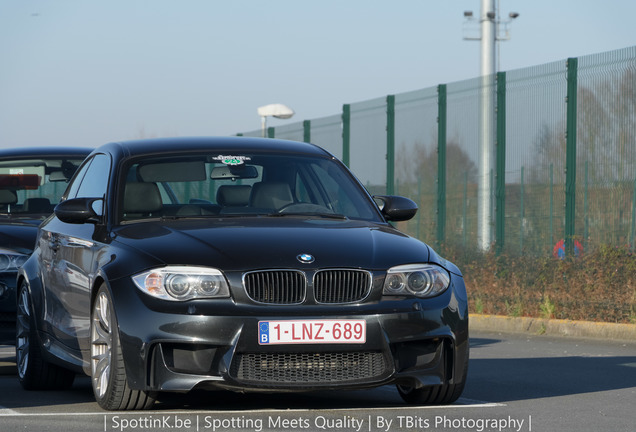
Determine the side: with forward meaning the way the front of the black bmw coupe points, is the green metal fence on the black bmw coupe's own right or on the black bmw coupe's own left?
on the black bmw coupe's own left

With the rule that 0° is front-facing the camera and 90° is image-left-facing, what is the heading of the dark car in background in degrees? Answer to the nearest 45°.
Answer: approximately 0°

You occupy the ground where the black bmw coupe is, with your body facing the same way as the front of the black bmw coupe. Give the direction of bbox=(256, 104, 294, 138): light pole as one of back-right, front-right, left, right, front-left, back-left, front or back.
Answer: back-left

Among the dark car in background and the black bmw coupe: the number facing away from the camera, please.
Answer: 0

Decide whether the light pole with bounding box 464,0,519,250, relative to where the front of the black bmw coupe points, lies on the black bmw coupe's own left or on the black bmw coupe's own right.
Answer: on the black bmw coupe's own left

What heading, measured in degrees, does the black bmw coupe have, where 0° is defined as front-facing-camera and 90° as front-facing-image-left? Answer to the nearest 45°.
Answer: approximately 315°

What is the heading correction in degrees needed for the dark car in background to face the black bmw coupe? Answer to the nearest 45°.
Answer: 0° — it already faces it

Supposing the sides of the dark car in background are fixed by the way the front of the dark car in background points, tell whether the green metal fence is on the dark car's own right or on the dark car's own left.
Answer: on the dark car's own left

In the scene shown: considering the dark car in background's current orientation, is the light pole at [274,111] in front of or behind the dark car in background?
behind
